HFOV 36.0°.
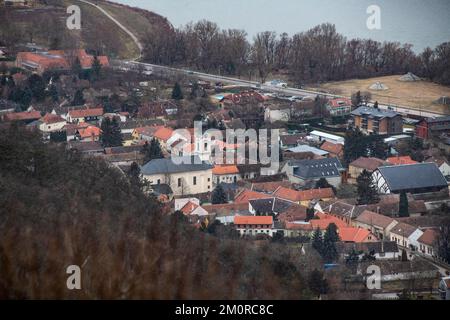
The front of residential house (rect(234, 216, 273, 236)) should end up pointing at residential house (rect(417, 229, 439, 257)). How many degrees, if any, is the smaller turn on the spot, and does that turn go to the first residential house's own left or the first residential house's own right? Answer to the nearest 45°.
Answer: approximately 90° to the first residential house's own left

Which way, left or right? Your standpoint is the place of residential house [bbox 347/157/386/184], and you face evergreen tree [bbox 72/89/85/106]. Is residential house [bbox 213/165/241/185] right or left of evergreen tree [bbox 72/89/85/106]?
left

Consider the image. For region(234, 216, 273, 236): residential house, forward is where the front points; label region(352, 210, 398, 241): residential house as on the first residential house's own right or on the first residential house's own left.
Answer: on the first residential house's own left

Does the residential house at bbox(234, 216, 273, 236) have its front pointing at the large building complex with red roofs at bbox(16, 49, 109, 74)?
no

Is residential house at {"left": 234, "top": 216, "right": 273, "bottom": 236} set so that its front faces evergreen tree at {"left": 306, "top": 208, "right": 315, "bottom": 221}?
no

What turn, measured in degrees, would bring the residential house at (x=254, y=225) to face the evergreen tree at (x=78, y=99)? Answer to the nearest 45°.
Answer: approximately 135° to its right

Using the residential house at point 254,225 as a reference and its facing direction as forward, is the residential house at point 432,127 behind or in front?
behind

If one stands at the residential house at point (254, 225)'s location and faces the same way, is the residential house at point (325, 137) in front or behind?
behind

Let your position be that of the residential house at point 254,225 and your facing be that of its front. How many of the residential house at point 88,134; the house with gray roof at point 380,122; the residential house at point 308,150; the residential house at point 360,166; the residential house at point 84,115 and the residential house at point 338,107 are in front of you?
0

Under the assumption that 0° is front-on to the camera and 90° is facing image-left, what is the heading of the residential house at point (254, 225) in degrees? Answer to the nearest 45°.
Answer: approximately 0°

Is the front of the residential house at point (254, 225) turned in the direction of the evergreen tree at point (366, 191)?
no

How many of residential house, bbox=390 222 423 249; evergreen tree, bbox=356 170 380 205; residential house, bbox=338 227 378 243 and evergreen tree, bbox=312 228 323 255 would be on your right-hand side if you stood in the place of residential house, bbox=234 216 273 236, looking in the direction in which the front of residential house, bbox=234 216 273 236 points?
0

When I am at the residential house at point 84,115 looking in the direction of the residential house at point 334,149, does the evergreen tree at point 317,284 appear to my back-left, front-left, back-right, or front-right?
front-right

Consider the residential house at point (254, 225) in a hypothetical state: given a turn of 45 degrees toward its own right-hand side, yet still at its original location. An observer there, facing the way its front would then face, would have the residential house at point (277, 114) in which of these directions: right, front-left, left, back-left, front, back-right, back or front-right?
back-right

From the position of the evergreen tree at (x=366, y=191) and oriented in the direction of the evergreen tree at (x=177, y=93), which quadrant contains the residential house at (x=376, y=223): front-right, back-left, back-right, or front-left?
back-left
